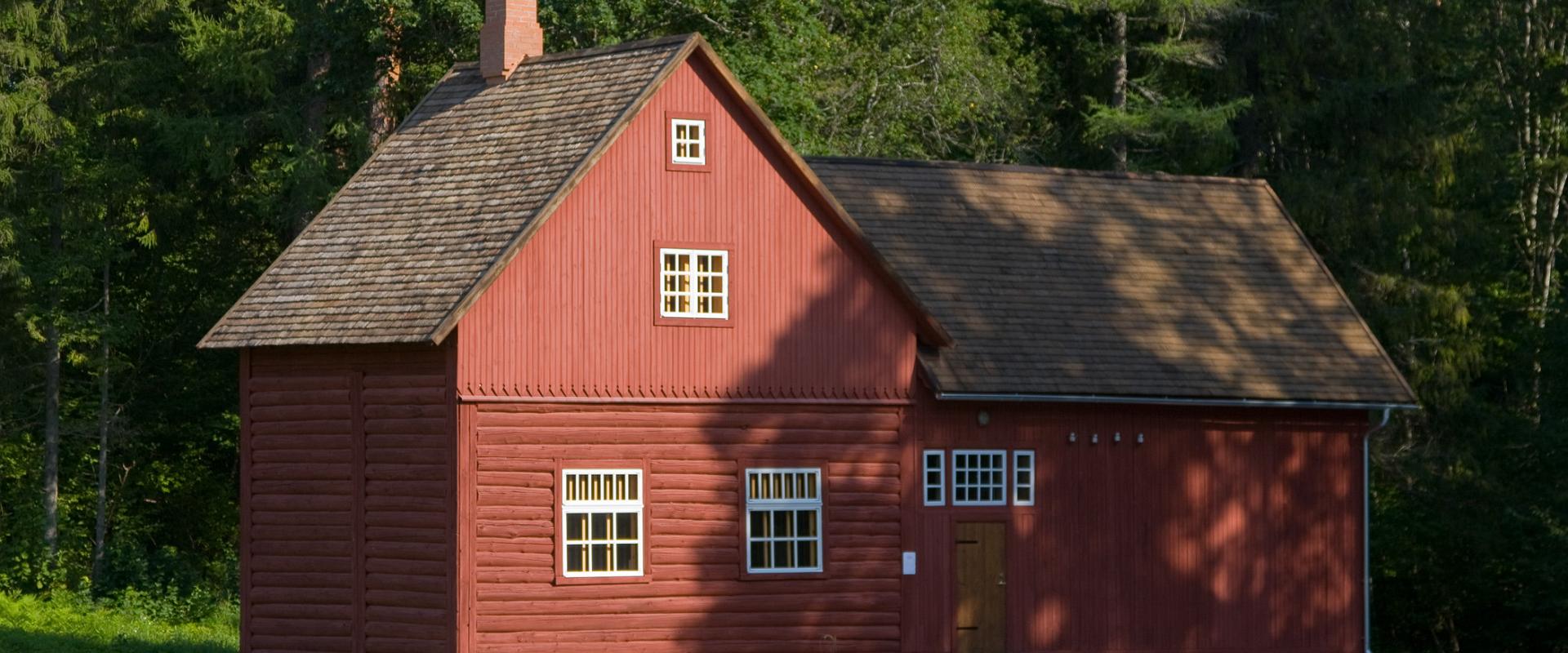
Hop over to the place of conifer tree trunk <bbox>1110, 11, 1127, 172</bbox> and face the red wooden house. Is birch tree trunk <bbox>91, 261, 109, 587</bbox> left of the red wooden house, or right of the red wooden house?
right

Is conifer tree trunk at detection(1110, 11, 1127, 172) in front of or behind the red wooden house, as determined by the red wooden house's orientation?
behind

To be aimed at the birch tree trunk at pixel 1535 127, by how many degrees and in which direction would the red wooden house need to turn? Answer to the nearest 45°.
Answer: approximately 135° to its left

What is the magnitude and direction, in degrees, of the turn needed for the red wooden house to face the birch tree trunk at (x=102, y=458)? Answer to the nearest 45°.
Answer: approximately 135° to its right

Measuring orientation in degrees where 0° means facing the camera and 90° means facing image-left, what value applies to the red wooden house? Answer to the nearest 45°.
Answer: approximately 0°

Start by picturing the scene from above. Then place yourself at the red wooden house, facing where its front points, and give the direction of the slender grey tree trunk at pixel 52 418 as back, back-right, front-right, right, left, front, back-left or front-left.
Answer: back-right
